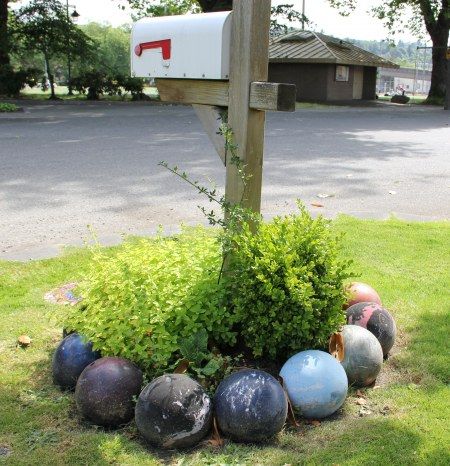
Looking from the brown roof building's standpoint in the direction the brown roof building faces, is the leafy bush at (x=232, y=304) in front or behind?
in front

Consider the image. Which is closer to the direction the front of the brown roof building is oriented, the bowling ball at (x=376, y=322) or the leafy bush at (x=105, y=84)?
the bowling ball

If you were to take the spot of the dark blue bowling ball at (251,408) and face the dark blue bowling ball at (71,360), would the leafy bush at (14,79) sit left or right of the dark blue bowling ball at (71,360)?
right

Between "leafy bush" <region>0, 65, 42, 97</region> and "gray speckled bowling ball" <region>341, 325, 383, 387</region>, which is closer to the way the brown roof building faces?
the gray speckled bowling ball

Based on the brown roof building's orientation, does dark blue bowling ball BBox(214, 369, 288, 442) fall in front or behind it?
in front

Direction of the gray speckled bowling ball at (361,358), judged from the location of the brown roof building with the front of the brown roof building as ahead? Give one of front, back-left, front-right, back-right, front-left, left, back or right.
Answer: front-right

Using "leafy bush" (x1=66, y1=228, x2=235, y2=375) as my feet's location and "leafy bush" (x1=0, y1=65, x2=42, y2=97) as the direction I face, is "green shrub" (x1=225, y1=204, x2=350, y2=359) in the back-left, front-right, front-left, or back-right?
back-right

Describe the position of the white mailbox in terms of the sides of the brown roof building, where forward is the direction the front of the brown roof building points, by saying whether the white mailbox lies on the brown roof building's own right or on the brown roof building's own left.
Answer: on the brown roof building's own right

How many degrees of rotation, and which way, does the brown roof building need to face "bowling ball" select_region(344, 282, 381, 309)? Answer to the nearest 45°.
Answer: approximately 45° to its right

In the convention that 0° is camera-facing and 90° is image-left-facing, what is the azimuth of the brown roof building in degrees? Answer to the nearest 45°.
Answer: approximately 315°

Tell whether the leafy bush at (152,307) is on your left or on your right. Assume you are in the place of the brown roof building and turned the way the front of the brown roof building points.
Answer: on your right

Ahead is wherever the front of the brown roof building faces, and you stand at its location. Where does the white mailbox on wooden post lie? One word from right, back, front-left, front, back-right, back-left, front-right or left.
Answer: front-right

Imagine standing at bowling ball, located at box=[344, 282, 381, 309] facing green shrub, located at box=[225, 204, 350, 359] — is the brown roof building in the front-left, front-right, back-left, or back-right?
back-right

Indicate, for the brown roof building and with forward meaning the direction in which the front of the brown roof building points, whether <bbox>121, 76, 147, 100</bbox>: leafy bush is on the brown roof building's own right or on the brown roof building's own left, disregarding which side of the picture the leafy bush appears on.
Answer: on the brown roof building's own right

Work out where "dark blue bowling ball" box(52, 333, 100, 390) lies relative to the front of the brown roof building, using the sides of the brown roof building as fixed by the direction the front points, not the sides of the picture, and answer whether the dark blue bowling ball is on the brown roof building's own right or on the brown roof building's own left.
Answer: on the brown roof building's own right

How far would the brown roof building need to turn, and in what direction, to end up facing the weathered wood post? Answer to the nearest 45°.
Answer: approximately 45° to its right

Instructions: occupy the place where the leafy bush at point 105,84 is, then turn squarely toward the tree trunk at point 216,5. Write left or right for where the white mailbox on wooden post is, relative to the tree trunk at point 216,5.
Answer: right

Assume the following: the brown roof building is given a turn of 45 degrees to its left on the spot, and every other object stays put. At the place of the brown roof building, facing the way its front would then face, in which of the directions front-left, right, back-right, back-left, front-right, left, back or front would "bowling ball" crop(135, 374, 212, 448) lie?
right
